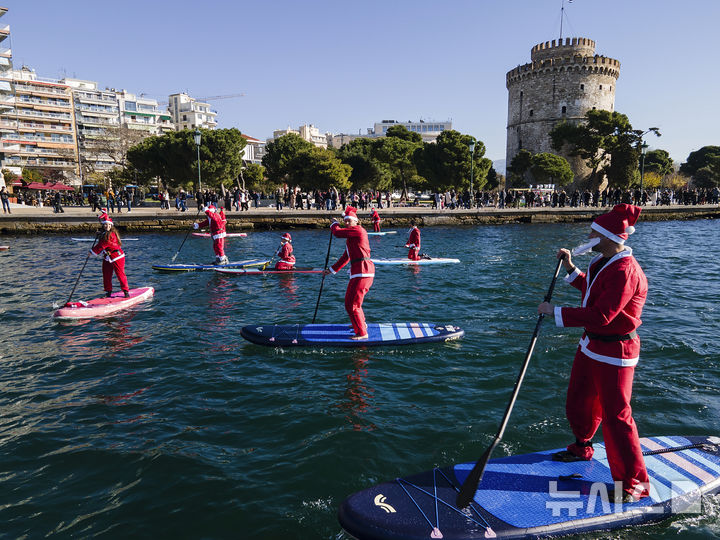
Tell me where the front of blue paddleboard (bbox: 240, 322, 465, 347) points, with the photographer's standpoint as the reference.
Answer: facing to the left of the viewer

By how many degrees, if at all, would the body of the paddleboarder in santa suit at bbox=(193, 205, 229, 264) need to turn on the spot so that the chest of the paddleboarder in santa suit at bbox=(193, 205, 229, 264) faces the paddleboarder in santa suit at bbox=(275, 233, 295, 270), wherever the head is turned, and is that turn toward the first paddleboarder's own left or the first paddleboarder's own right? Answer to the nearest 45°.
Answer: approximately 135° to the first paddleboarder's own left

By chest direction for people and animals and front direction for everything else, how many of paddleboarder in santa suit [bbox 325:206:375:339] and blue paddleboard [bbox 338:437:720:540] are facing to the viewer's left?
2

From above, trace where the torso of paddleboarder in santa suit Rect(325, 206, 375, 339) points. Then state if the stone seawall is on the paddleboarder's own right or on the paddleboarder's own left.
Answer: on the paddleboarder's own right

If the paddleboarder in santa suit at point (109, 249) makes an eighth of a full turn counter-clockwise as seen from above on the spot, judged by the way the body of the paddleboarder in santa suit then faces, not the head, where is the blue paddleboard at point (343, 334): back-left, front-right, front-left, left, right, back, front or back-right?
front-left

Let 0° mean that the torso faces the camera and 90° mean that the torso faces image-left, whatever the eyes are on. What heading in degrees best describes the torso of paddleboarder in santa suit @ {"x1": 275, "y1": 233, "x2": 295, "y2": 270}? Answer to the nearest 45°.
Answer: approximately 45°

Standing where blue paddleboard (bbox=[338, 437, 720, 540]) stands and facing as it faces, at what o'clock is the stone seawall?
The stone seawall is roughly at 2 o'clock from the blue paddleboard.

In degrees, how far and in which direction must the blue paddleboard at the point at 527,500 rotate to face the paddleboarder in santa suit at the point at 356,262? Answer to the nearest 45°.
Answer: approximately 45° to its right

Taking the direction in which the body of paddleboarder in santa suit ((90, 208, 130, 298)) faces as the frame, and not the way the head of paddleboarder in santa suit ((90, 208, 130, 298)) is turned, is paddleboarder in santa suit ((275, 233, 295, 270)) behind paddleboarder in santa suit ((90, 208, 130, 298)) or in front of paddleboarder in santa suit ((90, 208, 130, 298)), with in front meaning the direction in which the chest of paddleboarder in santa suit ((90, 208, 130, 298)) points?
behind

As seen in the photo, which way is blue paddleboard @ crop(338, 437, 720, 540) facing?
to the viewer's left

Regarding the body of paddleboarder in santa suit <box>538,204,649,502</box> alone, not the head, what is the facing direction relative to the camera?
to the viewer's left

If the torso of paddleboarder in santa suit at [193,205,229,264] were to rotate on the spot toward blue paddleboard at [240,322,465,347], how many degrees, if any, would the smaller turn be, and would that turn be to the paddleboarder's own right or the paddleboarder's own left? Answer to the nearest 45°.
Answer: approximately 90° to the paddleboarder's own left
